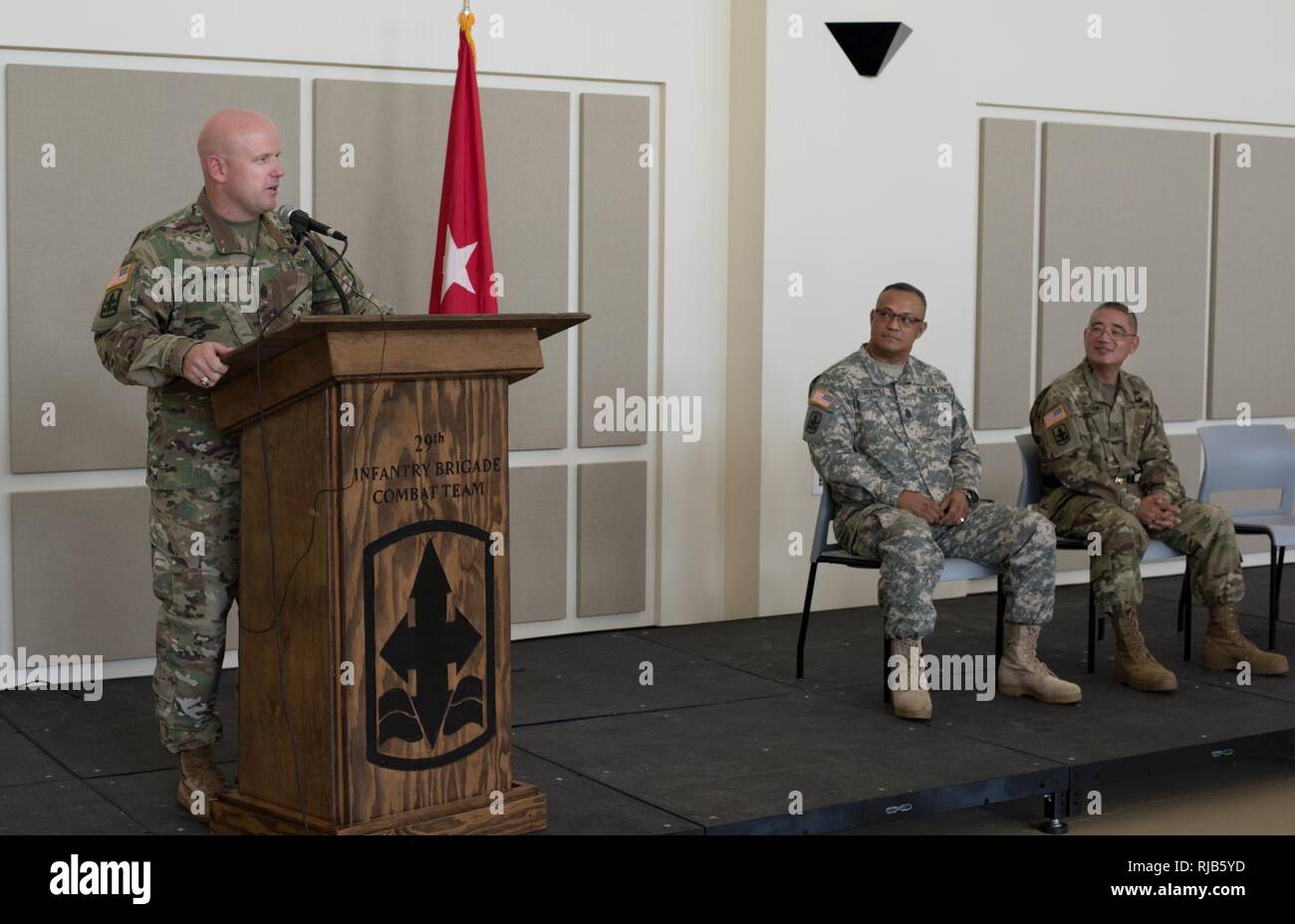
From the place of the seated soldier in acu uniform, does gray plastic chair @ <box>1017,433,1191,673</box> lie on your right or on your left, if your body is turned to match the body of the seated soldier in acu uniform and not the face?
on your left

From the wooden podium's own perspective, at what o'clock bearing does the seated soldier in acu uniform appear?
The seated soldier in acu uniform is roughly at 9 o'clock from the wooden podium.

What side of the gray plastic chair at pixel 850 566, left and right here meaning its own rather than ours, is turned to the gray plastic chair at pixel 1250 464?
left

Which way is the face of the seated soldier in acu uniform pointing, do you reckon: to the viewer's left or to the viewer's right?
to the viewer's left
